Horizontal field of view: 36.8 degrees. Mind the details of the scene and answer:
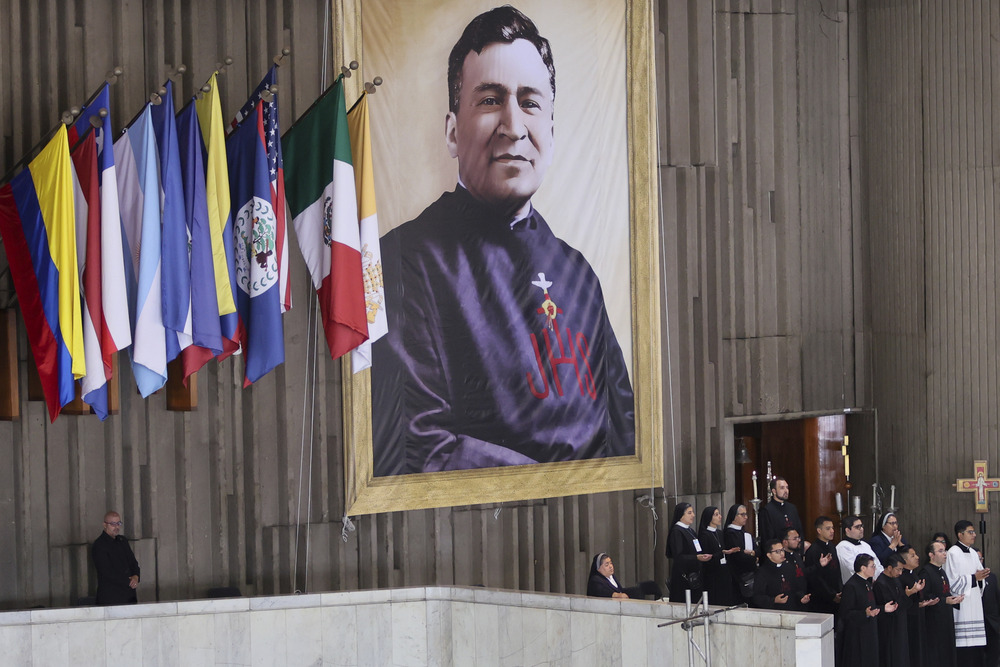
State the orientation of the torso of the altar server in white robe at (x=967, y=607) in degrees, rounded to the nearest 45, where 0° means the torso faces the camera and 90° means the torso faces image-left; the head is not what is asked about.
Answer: approximately 315°

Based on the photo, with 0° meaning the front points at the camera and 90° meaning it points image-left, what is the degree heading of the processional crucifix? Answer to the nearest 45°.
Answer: approximately 0°

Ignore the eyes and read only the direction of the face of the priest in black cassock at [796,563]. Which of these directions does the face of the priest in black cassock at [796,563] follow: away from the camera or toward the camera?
toward the camera

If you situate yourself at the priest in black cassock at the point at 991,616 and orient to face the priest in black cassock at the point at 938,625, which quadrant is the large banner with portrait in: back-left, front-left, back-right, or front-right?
front-right

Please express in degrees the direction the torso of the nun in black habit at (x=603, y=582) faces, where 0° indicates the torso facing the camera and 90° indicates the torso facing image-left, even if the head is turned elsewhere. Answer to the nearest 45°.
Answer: approximately 315°

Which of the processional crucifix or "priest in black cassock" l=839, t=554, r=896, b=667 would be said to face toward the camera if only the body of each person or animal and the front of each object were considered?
the processional crucifix

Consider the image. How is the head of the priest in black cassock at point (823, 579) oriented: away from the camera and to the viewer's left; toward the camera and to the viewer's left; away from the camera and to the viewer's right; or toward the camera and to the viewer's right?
toward the camera and to the viewer's right

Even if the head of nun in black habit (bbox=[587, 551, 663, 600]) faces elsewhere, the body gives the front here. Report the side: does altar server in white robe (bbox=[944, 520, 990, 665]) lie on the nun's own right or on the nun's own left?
on the nun's own left

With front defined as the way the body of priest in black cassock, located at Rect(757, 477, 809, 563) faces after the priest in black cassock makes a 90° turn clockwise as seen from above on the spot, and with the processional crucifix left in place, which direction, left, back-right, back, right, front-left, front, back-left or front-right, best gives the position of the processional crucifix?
back

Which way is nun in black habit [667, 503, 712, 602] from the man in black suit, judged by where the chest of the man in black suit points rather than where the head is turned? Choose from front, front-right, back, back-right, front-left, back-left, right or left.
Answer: front-left
